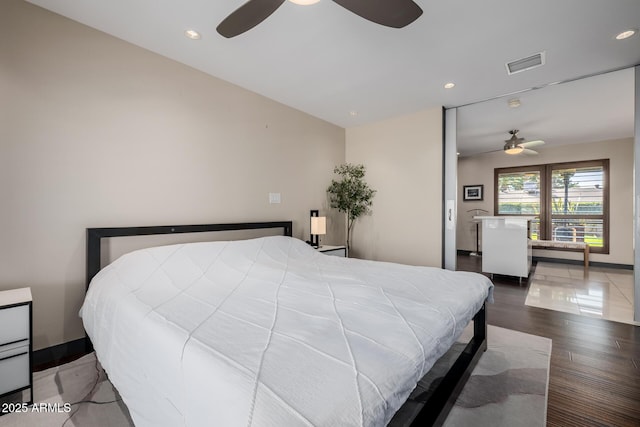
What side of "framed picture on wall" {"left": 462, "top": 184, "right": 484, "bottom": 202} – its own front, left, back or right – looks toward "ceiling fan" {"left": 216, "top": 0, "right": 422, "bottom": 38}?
front

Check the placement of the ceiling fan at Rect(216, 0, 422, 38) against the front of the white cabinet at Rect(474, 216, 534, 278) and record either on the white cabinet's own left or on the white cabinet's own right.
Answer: on the white cabinet's own right

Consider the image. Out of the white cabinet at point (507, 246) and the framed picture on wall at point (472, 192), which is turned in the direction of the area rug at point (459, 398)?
the framed picture on wall

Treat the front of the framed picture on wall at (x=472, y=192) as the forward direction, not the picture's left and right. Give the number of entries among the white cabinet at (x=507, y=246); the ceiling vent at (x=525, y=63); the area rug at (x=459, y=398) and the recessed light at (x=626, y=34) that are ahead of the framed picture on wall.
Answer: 4

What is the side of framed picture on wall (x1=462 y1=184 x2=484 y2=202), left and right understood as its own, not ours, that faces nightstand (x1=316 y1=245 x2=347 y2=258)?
front

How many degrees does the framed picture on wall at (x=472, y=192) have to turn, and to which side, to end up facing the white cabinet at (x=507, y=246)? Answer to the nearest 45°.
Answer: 0° — it already faces it

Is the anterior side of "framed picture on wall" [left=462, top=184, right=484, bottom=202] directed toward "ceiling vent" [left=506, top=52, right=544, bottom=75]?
yes
